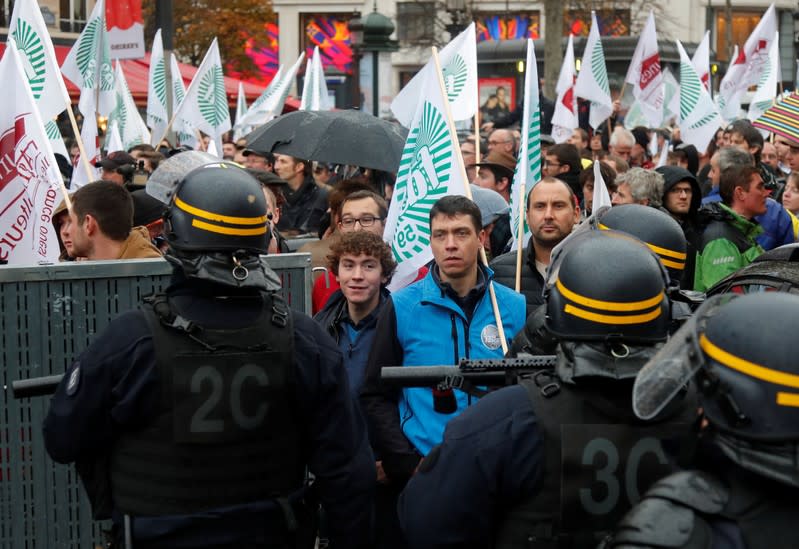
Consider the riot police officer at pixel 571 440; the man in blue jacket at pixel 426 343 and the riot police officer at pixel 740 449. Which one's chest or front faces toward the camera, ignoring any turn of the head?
the man in blue jacket

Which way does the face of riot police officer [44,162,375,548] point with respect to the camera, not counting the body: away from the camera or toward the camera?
away from the camera

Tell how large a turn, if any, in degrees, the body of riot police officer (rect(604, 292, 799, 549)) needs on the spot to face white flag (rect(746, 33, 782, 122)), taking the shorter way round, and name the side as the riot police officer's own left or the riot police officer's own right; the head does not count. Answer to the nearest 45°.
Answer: approximately 45° to the riot police officer's own right

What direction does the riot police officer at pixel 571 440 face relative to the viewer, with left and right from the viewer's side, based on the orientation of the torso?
facing away from the viewer and to the left of the viewer

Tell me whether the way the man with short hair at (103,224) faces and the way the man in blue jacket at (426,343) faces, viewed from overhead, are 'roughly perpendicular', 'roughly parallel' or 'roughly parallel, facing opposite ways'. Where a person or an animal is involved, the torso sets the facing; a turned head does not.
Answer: roughly perpendicular
